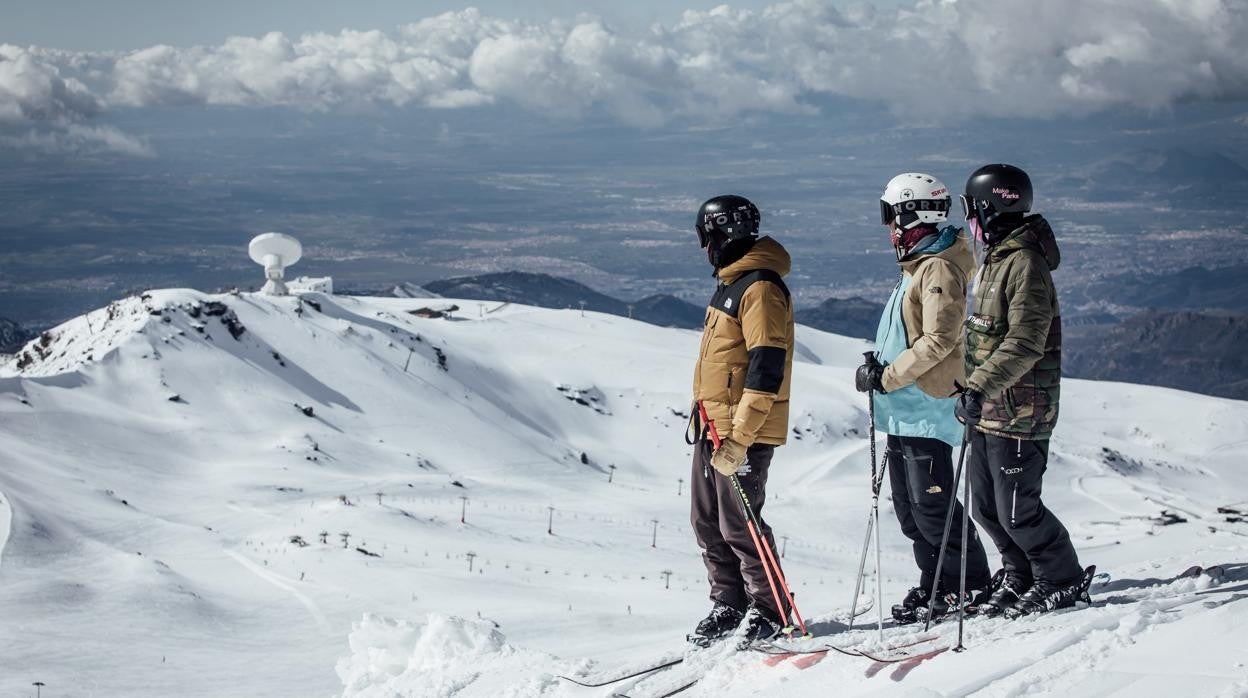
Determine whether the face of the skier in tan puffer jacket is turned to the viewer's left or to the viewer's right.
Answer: to the viewer's left

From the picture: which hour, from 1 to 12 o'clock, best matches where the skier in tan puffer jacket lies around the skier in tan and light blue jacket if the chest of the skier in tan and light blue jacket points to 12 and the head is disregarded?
The skier in tan puffer jacket is roughly at 1 o'clock from the skier in tan and light blue jacket.

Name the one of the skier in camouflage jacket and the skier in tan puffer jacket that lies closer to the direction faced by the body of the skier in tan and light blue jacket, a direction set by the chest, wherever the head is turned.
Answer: the skier in tan puffer jacket

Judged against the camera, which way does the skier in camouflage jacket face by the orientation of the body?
to the viewer's left

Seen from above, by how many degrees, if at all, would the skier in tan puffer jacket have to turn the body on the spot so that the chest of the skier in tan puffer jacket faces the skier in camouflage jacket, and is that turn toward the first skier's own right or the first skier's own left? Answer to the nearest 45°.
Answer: approximately 135° to the first skier's own left

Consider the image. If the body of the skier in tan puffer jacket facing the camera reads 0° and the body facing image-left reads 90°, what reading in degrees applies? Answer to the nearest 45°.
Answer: approximately 45°

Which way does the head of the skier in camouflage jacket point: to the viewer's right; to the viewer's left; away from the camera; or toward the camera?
to the viewer's left

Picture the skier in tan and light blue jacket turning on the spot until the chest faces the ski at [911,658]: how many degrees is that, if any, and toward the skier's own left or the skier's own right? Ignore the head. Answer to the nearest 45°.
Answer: approximately 45° to the skier's own left

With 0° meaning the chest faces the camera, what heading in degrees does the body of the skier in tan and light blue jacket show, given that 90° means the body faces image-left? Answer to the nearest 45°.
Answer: approximately 45°
